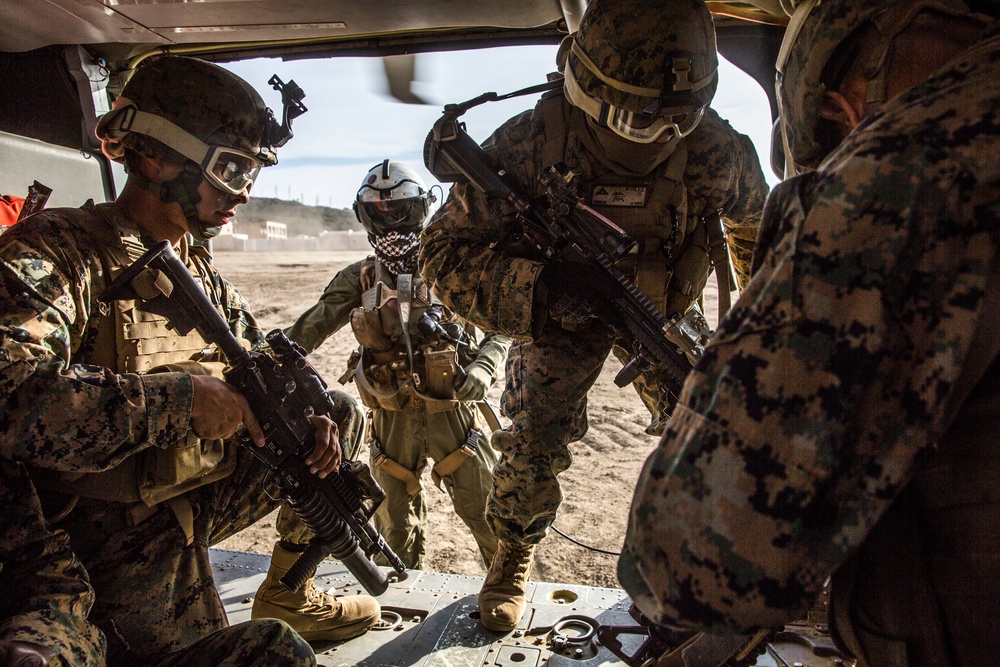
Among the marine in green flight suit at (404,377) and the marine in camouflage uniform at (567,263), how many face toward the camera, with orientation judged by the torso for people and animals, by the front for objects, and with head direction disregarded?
2

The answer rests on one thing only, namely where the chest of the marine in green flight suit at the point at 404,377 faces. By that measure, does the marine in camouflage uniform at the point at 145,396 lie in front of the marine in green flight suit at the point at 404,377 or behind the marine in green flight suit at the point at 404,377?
in front

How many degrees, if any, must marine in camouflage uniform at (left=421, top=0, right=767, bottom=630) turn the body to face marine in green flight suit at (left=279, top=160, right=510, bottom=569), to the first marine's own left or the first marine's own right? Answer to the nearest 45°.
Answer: approximately 135° to the first marine's own right

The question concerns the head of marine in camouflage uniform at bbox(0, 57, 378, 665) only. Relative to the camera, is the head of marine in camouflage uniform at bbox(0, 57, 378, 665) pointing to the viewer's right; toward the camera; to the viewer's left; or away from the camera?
to the viewer's right

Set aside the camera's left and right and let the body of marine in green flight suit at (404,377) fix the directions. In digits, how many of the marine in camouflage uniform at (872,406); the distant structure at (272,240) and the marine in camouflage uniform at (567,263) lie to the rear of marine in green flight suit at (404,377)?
1

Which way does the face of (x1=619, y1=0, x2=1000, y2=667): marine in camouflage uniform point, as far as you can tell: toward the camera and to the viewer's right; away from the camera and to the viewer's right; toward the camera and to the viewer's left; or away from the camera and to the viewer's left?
away from the camera and to the viewer's left

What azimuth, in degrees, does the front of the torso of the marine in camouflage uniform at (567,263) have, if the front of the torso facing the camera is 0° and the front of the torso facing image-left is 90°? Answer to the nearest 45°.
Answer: approximately 0°

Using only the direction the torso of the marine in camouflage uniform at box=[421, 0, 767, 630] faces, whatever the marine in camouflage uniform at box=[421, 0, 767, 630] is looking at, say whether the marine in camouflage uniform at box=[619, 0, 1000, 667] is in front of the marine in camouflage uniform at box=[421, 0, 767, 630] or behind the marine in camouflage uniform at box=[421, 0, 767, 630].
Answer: in front
